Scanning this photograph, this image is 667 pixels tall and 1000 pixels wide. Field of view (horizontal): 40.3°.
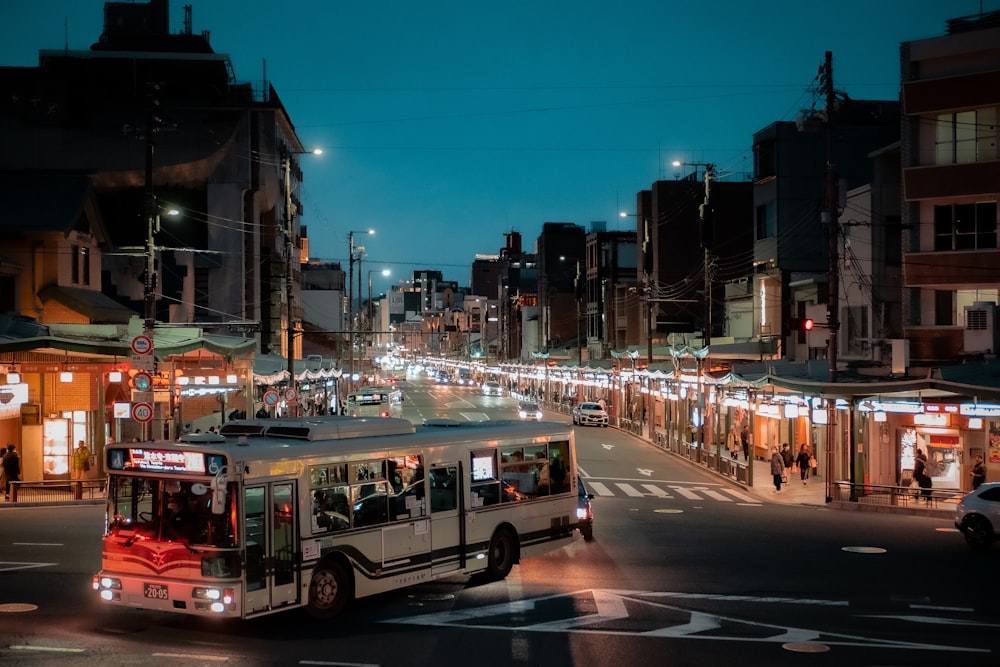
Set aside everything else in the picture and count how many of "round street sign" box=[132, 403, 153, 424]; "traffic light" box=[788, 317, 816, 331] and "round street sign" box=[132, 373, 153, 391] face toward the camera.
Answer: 3

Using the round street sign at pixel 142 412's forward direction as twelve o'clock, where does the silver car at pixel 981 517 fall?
The silver car is roughly at 10 o'clock from the round street sign.

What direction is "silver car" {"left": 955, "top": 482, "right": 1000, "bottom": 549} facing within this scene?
to the viewer's right

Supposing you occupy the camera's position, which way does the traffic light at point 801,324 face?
facing the viewer

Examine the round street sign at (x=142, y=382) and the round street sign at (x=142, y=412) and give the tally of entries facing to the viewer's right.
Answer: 0

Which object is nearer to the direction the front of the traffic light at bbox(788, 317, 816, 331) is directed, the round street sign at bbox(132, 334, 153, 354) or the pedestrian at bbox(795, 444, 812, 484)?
the round street sign

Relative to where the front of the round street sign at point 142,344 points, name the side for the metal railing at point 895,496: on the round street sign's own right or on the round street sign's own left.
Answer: on the round street sign's own left

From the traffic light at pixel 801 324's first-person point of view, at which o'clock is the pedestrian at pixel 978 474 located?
The pedestrian is roughly at 9 o'clock from the traffic light.

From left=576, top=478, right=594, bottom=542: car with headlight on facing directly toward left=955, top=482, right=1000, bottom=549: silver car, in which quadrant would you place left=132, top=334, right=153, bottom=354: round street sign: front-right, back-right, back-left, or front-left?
back-left

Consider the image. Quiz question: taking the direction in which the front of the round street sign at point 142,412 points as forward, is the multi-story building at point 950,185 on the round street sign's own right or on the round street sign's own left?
on the round street sign's own left

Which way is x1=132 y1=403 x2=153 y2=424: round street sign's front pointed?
toward the camera
